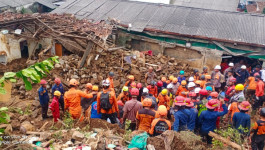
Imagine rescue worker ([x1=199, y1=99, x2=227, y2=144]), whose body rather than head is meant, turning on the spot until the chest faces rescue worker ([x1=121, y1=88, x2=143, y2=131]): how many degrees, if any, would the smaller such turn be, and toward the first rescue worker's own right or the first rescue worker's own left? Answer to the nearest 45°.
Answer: approximately 135° to the first rescue worker's own left

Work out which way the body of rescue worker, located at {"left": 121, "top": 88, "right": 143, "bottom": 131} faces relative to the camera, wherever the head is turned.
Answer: away from the camera

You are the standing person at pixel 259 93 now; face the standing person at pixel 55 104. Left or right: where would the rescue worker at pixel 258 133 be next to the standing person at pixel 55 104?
left

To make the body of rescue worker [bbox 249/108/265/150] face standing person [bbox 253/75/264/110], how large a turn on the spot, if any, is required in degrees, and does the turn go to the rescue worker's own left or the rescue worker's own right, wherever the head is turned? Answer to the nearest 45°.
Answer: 0° — they already face them

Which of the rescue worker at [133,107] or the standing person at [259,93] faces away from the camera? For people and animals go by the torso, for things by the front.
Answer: the rescue worker

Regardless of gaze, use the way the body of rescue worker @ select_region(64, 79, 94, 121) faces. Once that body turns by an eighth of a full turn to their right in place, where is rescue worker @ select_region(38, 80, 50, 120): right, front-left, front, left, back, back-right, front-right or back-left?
back-left

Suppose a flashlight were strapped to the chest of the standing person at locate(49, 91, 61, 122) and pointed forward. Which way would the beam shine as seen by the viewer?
to the viewer's right

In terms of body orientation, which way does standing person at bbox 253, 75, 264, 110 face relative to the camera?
to the viewer's left

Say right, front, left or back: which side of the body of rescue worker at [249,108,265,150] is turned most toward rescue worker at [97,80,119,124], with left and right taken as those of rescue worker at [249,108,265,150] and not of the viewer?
left

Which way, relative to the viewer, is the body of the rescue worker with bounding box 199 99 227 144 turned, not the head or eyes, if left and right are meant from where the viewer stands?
facing away from the viewer and to the right of the viewer

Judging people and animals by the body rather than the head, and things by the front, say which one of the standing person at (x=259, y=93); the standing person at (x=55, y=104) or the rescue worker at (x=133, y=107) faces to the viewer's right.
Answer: the standing person at (x=55, y=104)

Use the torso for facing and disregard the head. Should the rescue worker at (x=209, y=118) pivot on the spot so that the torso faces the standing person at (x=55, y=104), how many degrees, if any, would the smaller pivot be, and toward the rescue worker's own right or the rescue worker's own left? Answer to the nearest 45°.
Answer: approximately 135° to the rescue worker's own left
